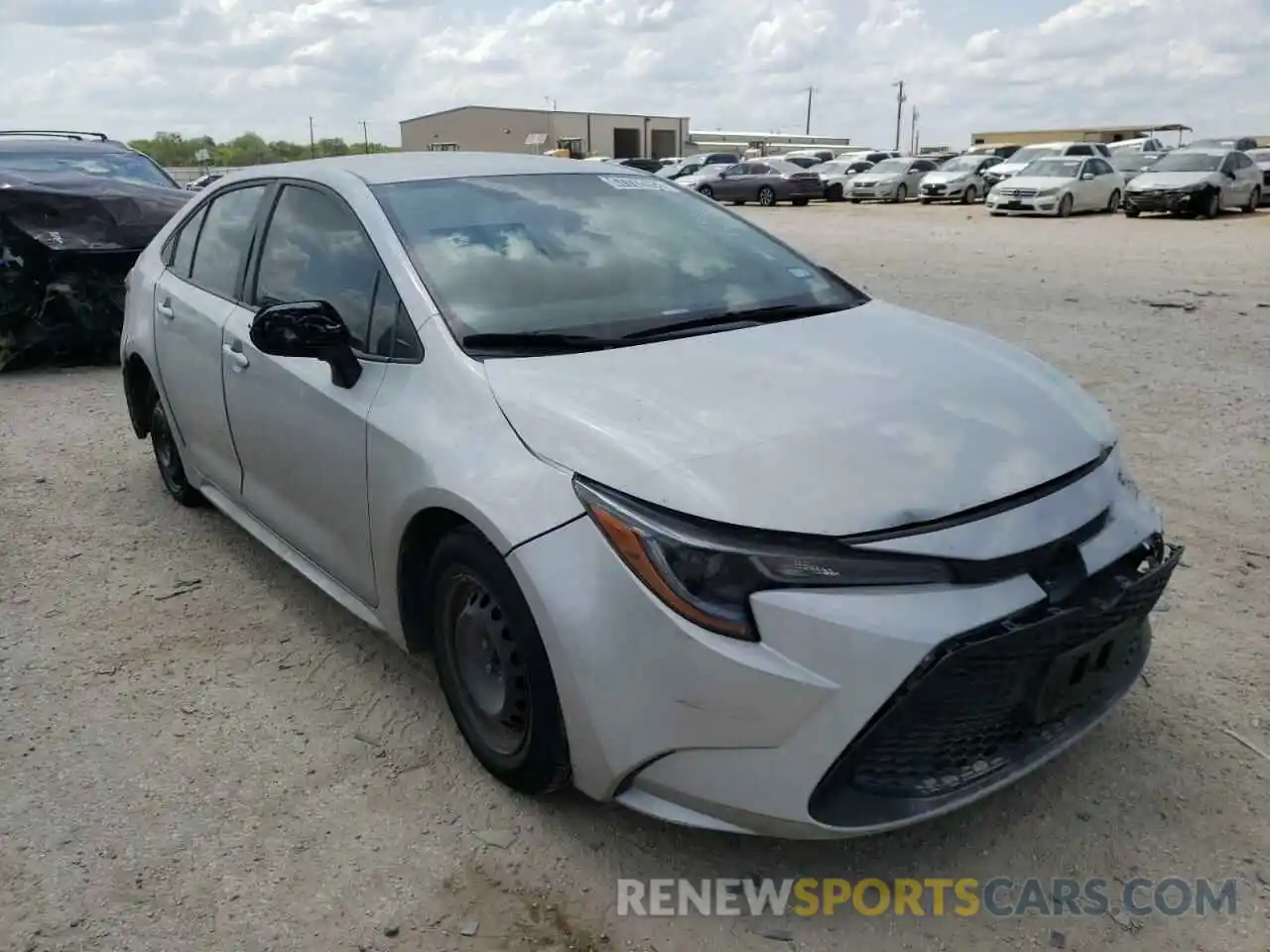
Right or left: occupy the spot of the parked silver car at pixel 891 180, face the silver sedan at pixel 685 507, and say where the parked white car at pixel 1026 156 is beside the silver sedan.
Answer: left

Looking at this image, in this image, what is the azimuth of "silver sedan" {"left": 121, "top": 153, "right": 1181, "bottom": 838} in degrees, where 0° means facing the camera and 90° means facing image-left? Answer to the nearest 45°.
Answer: approximately 315°

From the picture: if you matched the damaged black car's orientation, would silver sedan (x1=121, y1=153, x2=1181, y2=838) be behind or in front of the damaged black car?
in front

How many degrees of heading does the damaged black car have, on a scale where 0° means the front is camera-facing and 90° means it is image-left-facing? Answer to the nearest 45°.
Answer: approximately 0°

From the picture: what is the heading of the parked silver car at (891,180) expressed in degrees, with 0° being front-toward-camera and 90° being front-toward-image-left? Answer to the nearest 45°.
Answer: approximately 45°

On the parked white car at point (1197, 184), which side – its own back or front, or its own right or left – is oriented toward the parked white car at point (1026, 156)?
right

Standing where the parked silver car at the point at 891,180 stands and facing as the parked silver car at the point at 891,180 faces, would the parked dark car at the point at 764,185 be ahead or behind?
ahead

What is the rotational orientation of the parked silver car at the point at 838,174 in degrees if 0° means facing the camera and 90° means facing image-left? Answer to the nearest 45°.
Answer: approximately 45°

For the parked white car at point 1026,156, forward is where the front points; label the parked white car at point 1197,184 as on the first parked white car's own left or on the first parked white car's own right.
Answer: on the first parked white car's own left

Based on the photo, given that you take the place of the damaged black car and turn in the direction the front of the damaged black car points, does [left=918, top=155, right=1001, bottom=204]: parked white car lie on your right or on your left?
on your left

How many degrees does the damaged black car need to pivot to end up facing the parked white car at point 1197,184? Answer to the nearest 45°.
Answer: approximately 90° to its left
